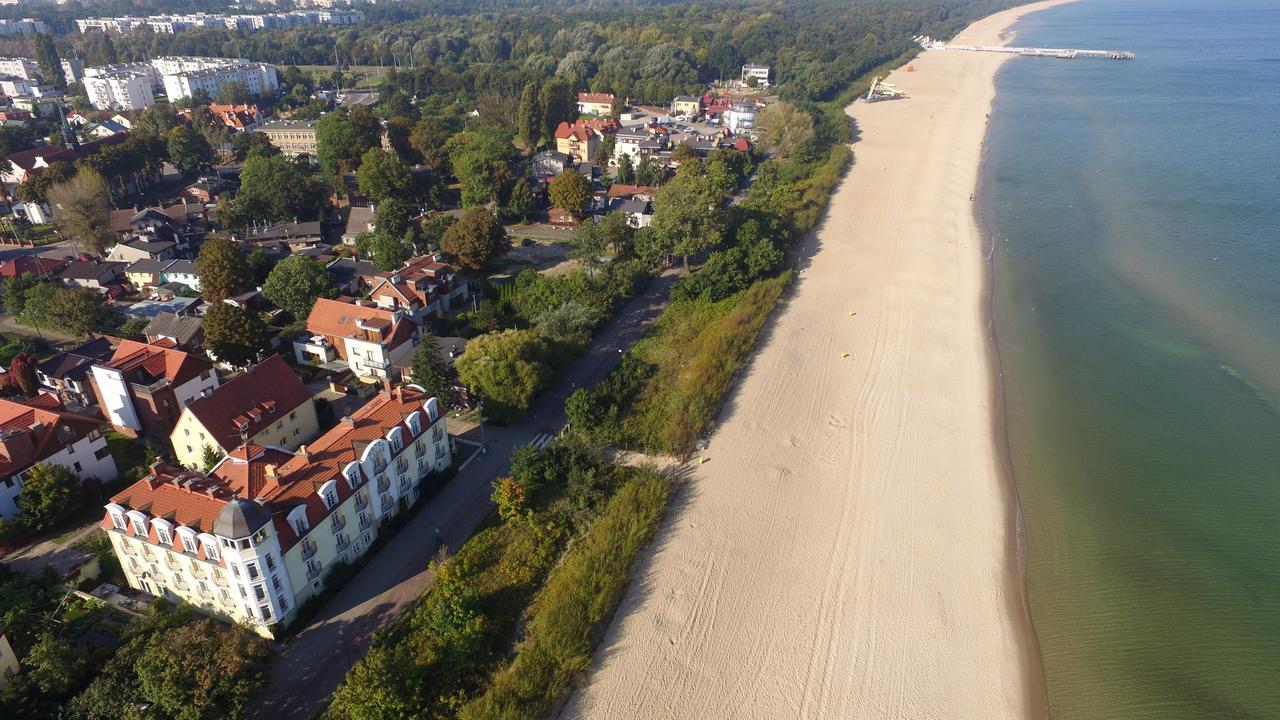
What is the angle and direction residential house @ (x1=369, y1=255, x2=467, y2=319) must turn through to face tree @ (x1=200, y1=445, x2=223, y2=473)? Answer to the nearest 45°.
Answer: approximately 90° to its right

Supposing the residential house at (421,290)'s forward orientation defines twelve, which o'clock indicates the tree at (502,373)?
The tree is roughly at 1 o'clock from the residential house.

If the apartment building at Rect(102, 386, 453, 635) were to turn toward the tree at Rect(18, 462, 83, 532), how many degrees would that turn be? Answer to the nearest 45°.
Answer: approximately 180°

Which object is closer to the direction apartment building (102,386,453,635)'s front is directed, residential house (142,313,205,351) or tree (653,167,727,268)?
the tree

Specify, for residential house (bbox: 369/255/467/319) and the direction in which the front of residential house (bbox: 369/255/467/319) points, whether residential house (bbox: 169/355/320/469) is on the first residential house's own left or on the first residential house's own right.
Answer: on the first residential house's own right

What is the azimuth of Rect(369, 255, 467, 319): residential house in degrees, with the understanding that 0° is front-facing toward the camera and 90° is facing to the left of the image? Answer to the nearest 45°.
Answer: approximately 315°

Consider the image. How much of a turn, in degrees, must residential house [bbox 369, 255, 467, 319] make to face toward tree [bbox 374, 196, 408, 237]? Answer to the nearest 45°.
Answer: approximately 135° to its left

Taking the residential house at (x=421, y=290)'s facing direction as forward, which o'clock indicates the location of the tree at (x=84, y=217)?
The tree is roughly at 6 o'clock from the residential house.

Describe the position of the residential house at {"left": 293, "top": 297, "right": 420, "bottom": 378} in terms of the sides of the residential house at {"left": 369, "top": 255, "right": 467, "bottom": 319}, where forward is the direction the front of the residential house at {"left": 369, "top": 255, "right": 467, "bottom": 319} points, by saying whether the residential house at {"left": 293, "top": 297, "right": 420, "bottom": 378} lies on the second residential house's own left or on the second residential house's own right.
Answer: on the second residential house's own right

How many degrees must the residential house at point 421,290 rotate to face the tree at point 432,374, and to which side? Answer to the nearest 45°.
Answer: approximately 45° to its right

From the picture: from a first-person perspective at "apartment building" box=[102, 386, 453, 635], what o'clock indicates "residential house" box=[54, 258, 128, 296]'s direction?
The residential house is roughly at 7 o'clock from the apartment building.

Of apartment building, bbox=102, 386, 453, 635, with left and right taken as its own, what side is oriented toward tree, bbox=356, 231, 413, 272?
left

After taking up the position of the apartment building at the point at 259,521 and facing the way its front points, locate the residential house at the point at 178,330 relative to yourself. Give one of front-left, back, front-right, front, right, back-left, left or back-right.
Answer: back-left
